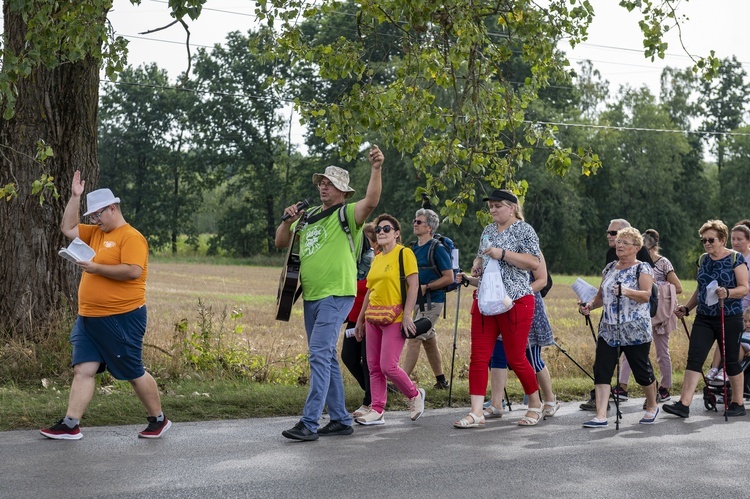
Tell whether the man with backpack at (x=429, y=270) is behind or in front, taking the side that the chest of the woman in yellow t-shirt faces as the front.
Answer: behind

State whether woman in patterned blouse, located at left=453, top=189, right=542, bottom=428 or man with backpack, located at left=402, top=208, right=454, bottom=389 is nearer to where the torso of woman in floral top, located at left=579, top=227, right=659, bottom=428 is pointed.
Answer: the woman in patterned blouse

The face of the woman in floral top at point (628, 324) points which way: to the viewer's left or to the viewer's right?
to the viewer's left

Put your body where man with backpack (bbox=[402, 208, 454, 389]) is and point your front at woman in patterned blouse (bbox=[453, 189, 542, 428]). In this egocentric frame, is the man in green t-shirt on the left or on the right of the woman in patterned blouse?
right

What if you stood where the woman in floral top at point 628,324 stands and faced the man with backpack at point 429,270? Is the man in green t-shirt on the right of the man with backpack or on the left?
left

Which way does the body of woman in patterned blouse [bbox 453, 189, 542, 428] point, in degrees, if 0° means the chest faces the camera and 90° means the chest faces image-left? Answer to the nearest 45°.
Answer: approximately 45°

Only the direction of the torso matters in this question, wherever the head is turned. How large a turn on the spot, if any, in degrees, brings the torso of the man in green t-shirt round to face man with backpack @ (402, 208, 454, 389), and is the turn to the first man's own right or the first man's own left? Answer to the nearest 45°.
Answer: approximately 180°

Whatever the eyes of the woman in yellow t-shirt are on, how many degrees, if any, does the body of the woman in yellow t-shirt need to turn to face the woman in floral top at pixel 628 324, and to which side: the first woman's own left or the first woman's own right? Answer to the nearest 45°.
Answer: approximately 135° to the first woman's own left

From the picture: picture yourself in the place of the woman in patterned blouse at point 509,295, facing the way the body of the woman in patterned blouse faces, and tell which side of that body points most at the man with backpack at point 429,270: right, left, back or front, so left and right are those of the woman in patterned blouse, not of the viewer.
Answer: right
